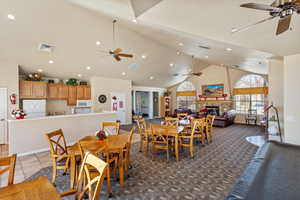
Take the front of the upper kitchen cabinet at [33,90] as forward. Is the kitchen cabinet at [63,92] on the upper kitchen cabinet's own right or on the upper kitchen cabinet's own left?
on the upper kitchen cabinet's own left

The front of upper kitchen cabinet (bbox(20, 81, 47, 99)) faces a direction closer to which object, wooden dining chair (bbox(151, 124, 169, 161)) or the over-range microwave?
the wooden dining chair

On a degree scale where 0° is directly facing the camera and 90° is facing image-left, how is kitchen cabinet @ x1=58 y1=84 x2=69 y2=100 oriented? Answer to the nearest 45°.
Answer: approximately 0°

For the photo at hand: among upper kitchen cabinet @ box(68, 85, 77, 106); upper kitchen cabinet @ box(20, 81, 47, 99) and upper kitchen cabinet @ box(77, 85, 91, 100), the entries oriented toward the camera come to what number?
3

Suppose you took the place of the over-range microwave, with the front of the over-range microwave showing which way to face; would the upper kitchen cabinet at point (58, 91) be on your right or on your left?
on your right

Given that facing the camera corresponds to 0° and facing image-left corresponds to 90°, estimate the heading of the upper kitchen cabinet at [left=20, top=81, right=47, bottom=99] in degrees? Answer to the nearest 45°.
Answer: approximately 0°

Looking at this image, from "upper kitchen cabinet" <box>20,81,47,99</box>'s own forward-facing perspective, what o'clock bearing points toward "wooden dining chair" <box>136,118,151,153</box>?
The wooden dining chair is roughly at 11 o'clock from the upper kitchen cabinet.
